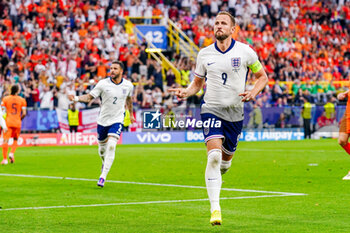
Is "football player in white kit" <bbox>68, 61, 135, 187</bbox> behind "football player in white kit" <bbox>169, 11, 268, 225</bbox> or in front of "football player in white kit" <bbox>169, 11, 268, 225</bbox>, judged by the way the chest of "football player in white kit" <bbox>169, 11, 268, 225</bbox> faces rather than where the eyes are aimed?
behind

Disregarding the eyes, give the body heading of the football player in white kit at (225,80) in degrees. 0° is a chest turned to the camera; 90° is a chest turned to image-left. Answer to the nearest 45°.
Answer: approximately 0°
